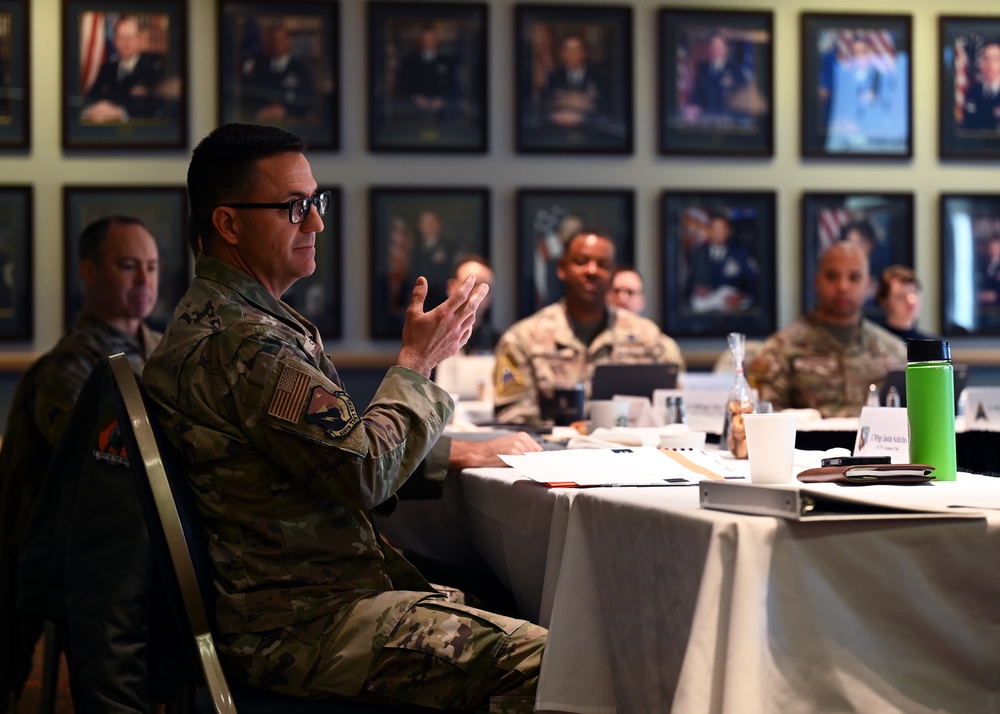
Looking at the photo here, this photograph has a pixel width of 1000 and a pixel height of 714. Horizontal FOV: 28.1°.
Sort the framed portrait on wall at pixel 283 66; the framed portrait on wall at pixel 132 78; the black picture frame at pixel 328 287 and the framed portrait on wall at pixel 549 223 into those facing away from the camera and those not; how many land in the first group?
0

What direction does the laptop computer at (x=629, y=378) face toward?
away from the camera

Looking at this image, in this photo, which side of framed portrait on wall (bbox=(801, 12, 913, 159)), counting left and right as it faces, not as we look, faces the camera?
front

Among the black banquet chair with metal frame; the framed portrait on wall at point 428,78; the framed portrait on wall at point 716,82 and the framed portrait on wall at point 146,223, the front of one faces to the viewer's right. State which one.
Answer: the black banquet chair with metal frame

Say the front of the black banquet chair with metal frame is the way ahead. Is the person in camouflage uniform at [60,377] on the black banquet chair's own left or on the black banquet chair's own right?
on the black banquet chair's own left

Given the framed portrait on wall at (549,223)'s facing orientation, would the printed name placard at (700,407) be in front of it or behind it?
in front

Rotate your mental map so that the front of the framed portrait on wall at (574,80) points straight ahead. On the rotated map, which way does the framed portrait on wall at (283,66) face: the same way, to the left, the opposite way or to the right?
the same way

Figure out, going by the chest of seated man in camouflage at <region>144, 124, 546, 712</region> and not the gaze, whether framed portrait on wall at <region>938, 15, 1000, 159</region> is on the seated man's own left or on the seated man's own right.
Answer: on the seated man's own left

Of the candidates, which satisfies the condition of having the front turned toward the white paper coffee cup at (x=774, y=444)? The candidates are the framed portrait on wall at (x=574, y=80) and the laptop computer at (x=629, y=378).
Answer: the framed portrait on wall

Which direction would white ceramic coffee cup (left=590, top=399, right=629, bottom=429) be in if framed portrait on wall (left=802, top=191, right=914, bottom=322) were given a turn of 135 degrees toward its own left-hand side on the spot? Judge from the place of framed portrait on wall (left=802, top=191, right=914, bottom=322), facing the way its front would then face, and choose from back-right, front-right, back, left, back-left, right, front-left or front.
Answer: back-right

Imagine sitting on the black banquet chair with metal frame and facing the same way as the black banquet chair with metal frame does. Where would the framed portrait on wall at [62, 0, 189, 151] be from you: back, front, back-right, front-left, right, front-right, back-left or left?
left

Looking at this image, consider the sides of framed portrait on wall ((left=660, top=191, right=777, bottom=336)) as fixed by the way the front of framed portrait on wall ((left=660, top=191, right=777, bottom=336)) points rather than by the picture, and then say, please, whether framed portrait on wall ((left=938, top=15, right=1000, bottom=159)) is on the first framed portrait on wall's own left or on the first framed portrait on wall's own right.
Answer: on the first framed portrait on wall's own left

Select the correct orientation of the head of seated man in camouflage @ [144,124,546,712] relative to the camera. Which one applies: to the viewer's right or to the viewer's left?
to the viewer's right

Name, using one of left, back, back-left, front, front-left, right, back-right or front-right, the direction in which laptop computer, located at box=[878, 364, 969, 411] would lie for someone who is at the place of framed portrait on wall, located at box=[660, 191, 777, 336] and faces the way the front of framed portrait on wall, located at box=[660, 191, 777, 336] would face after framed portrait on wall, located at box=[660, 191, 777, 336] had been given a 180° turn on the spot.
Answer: back

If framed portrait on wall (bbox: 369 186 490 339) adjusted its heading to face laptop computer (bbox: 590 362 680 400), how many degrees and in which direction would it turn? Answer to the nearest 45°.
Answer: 0° — it already faces it

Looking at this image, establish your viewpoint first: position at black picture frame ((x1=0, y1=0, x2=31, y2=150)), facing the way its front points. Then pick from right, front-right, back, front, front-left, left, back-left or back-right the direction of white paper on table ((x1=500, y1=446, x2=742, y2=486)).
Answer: front

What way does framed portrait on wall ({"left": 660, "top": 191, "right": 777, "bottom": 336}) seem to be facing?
toward the camera
